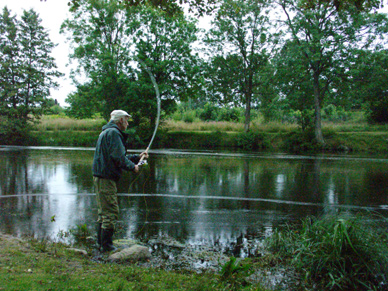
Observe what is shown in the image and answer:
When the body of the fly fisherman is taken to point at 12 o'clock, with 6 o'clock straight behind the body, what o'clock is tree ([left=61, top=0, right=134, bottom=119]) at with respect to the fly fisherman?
The tree is roughly at 9 o'clock from the fly fisherman.

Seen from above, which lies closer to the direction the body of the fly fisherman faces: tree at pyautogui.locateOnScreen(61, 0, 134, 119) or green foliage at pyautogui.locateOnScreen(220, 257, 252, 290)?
the green foliage

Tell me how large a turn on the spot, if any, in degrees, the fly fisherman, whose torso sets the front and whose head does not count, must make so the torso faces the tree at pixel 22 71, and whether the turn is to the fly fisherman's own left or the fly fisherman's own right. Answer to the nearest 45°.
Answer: approximately 90° to the fly fisherman's own left

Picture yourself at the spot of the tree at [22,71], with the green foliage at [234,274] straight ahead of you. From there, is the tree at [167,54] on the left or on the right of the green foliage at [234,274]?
left

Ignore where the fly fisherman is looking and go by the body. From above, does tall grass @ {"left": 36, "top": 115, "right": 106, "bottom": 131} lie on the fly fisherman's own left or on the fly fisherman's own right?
on the fly fisherman's own left

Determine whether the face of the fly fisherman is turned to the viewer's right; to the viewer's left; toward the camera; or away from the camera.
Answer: to the viewer's right

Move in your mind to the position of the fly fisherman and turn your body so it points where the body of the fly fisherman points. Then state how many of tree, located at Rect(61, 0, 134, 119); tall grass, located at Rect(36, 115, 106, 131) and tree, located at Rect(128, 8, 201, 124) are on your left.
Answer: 3

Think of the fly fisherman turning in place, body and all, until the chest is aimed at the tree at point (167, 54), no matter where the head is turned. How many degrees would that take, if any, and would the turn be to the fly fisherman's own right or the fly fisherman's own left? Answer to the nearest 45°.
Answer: approximately 90° to the fly fisherman's own left

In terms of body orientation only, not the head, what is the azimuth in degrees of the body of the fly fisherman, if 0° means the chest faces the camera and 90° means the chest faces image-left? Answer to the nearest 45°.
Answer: approximately 270°

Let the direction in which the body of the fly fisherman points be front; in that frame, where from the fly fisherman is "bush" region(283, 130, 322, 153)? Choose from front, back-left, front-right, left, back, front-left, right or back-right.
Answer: front-left

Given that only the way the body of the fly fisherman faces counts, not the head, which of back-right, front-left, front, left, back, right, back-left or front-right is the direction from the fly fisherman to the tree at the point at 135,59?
left
